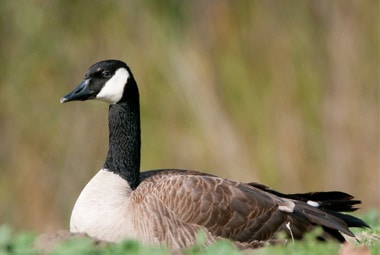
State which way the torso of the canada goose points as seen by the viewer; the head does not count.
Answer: to the viewer's left
